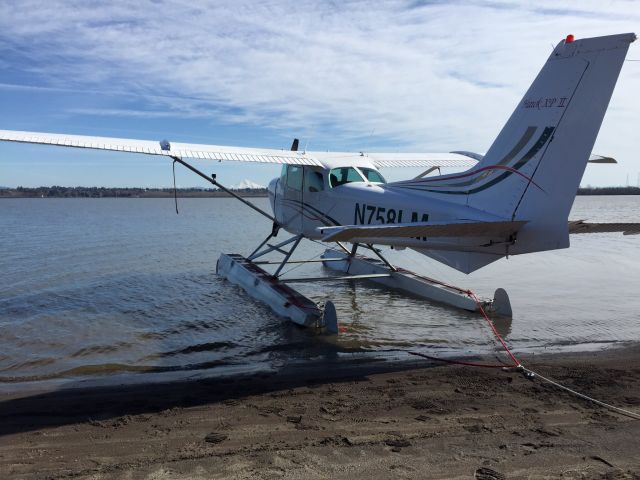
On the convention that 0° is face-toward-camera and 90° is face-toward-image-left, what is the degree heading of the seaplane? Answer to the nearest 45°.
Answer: approximately 135°
